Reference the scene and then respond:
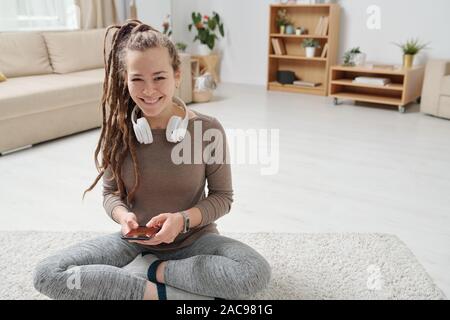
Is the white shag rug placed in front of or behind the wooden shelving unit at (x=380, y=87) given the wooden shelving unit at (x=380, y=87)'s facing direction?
in front

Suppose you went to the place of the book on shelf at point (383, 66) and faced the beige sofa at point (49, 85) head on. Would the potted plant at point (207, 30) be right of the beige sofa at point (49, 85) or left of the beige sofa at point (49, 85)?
right

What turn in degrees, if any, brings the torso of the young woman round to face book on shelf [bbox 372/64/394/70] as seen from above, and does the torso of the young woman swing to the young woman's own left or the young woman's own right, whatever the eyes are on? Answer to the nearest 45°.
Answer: approximately 135° to the young woman's own left

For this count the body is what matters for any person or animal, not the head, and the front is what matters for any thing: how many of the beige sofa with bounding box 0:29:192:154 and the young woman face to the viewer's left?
0

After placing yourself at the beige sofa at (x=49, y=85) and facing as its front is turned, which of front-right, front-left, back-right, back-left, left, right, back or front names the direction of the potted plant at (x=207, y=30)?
left

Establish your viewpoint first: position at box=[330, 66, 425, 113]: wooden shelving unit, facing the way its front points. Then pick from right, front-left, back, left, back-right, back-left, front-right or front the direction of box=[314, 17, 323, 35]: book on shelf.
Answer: right

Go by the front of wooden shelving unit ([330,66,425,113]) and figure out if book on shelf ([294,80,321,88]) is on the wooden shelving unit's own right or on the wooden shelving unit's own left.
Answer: on the wooden shelving unit's own right

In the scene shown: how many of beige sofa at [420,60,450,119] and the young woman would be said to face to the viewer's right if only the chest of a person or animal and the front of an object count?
0

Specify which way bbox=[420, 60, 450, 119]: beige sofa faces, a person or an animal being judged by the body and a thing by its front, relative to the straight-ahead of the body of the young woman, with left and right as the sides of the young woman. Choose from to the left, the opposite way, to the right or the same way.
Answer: to the right

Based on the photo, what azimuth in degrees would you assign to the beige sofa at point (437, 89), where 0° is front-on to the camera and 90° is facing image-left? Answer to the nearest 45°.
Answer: approximately 45°

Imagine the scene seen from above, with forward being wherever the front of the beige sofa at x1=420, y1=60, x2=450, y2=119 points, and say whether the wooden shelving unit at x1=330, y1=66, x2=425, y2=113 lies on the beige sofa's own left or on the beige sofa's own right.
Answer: on the beige sofa's own right
